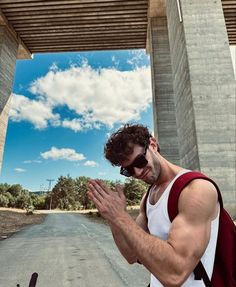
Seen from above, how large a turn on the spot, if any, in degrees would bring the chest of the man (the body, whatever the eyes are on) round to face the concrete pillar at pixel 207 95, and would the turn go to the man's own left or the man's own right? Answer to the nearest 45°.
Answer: approximately 135° to the man's own right

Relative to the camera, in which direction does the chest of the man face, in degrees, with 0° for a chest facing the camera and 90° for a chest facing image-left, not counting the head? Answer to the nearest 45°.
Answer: approximately 45°

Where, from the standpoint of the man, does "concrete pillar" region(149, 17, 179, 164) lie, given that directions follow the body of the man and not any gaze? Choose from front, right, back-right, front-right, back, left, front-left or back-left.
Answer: back-right
